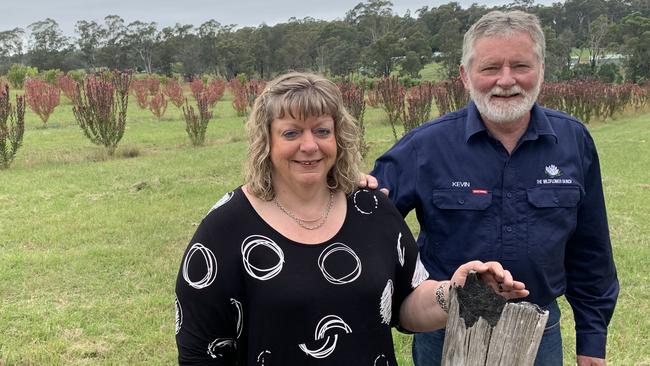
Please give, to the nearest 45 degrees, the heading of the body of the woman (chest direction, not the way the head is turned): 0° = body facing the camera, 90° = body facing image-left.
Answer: approximately 0°

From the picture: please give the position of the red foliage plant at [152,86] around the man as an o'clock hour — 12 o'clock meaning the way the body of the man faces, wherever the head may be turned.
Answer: The red foliage plant is roughly at 5 o'clock from the man.

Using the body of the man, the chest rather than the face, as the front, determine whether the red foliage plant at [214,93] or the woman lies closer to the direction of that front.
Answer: the woman

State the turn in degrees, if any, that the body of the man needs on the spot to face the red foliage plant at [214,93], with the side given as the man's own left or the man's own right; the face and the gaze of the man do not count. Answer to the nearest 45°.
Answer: approximately 135° to the man's own right

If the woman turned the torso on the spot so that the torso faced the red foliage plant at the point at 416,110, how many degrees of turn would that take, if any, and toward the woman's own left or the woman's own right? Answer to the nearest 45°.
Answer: approximately 180°

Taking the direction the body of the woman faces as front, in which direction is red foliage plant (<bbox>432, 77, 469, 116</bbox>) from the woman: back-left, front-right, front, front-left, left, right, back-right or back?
back

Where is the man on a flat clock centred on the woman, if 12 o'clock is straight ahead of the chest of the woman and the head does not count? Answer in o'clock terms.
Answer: The man is roughly at 8 o'clock from the woman.

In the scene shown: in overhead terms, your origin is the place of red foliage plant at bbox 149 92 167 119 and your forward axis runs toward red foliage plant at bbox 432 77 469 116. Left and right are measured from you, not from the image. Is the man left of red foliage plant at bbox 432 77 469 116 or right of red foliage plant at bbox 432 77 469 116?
right
